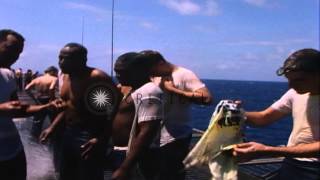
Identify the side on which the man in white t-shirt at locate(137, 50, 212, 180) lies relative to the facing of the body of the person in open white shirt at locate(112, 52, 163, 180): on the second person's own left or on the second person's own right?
on the second person's own right

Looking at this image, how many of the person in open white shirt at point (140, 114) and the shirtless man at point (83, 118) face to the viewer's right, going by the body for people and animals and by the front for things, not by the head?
0

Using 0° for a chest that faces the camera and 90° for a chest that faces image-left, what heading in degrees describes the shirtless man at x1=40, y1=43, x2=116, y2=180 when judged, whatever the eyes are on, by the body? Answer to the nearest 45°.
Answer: approximately 45°

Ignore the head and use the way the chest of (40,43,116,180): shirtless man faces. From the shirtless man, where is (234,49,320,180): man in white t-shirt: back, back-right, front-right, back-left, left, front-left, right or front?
left

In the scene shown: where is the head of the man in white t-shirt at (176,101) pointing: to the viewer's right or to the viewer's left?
to the viewer's left

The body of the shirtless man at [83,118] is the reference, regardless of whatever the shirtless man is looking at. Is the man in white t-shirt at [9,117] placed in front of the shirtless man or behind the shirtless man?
in front

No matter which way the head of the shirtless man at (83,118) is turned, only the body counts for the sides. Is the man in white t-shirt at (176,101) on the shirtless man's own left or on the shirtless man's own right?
on the shirtless man's own left
